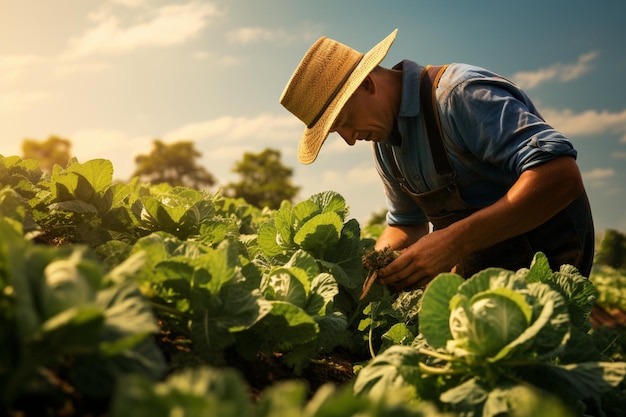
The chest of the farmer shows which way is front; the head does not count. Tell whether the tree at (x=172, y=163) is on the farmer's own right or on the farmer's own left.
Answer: on the farmer's own right

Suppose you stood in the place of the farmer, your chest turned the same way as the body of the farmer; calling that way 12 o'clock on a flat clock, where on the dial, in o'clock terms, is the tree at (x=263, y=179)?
The tree is roughly at 4 o'clock from the farmer.

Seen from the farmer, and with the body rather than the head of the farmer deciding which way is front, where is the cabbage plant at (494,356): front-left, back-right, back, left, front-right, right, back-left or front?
front-left

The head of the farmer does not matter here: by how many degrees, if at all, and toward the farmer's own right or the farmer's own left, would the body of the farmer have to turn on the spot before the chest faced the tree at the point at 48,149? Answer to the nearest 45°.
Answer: approximately 90° to the farmer's own right

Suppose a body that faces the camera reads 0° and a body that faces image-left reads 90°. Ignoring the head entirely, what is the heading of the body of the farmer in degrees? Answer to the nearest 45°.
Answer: approximately 45°
